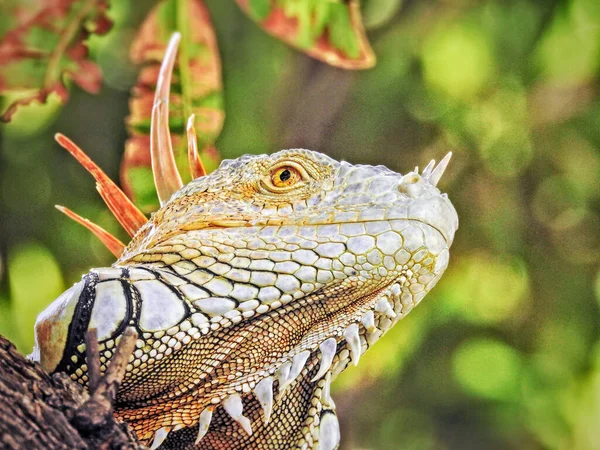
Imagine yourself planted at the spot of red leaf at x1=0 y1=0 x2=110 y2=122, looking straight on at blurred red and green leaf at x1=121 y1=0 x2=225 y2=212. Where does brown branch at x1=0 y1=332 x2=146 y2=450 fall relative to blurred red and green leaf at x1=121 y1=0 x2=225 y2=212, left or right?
right

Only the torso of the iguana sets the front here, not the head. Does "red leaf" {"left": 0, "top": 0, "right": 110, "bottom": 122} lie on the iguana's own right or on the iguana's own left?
on the iguana's own left

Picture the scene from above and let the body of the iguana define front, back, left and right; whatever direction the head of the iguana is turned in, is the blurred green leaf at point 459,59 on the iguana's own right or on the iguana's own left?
on the iguana's own left

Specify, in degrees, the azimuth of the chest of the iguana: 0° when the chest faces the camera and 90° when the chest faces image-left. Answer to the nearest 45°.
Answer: approximately 270°

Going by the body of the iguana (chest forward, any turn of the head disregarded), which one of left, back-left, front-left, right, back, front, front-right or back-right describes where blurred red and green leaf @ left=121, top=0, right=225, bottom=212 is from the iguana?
left
